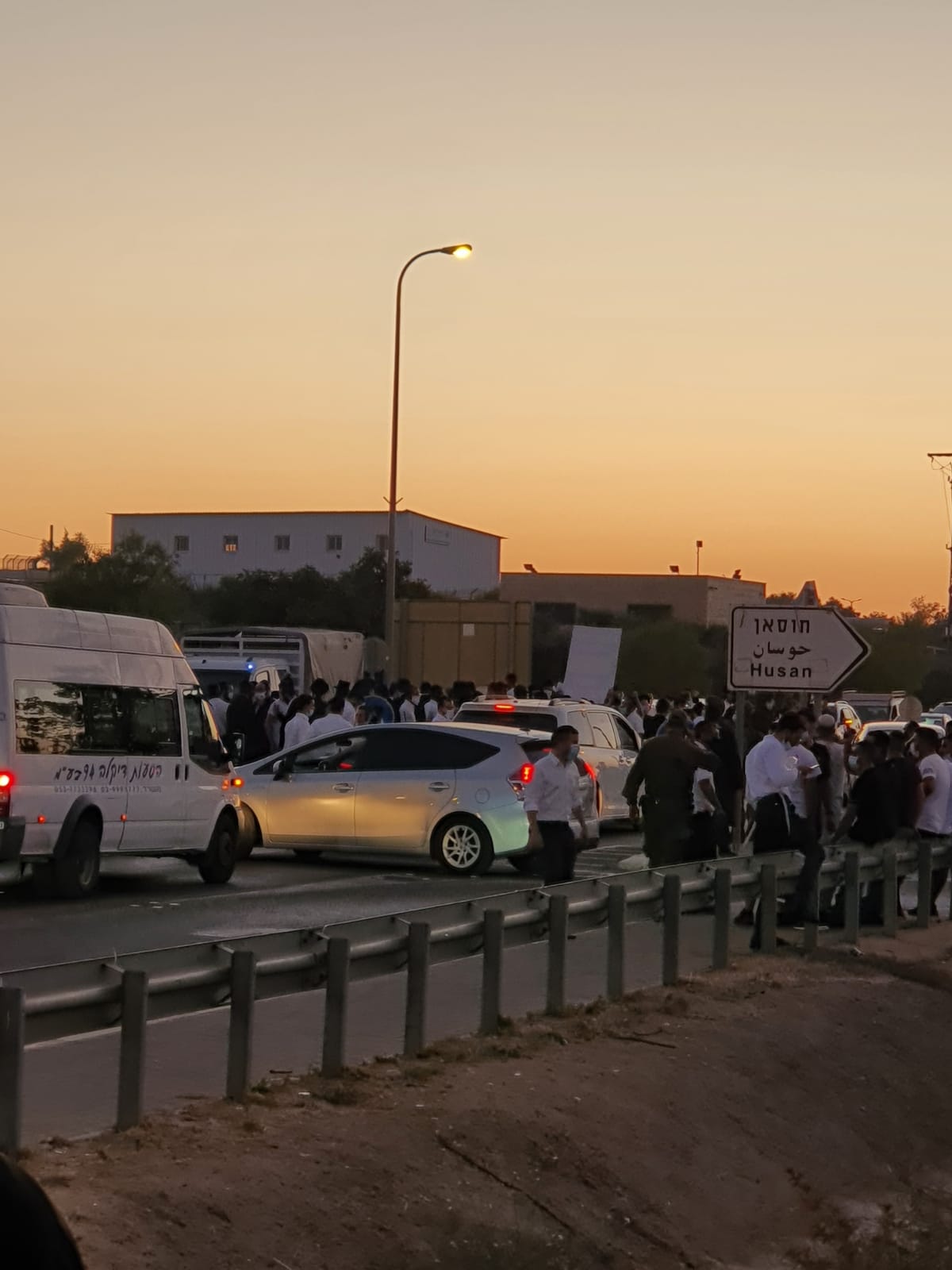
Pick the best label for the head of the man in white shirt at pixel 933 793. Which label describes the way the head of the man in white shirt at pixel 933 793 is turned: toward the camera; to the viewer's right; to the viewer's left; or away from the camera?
to the viewer's left

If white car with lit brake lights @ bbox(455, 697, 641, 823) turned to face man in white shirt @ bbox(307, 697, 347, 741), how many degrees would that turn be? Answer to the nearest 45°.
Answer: approximately 135° to its left

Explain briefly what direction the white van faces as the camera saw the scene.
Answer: facing away from the viewer and to the right of the viewer

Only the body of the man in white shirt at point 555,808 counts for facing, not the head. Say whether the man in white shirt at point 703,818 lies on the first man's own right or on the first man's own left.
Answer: on the first man's own left

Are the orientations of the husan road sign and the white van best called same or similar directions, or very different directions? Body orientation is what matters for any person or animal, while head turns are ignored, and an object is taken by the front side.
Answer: very different directions

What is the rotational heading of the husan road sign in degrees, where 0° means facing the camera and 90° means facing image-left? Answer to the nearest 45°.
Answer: approximately 0°

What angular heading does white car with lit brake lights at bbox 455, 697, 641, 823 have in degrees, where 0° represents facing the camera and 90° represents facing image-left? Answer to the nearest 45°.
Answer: approximately 225°

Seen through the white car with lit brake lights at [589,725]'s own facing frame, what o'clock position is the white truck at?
The white truck is roughly at 10 o'clock from the white car with lit brake lights.

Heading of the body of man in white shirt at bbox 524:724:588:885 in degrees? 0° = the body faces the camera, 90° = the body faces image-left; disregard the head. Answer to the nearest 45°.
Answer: approximately 315°

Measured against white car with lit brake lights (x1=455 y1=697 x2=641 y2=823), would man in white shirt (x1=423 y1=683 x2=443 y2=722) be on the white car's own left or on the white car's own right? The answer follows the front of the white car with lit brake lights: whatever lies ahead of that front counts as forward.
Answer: on the white car's own left

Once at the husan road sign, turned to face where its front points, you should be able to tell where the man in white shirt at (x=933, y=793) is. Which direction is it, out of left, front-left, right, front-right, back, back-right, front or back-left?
back-left
